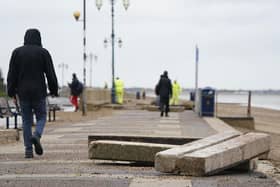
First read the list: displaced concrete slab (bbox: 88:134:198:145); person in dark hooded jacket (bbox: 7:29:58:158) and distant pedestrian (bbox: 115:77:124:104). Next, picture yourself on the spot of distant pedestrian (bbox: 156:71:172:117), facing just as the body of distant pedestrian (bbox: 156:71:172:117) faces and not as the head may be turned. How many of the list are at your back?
2

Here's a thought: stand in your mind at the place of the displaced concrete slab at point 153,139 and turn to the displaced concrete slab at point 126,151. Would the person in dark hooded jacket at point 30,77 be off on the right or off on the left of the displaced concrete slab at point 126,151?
right

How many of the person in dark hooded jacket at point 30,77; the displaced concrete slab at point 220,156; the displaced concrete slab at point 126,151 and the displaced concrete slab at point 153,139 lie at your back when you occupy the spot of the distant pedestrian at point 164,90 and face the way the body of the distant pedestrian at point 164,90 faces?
4

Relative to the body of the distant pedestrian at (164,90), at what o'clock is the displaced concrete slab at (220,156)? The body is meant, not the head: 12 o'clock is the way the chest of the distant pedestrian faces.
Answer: The displaced concrete slab is roughly at 6 o'clock from the distant pedestrian.

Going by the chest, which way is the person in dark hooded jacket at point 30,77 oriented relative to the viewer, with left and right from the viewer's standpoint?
facing away from the viewer

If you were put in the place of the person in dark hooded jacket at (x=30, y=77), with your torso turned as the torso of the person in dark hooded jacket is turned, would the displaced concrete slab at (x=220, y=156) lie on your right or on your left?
on your right

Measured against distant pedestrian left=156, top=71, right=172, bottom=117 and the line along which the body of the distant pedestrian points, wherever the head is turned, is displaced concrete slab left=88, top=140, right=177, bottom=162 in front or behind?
behind

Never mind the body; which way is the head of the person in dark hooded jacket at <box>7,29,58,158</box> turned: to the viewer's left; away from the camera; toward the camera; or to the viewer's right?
away from the camera

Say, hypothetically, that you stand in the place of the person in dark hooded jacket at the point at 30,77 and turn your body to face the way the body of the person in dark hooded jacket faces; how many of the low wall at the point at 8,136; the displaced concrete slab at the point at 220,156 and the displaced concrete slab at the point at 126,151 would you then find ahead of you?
1
